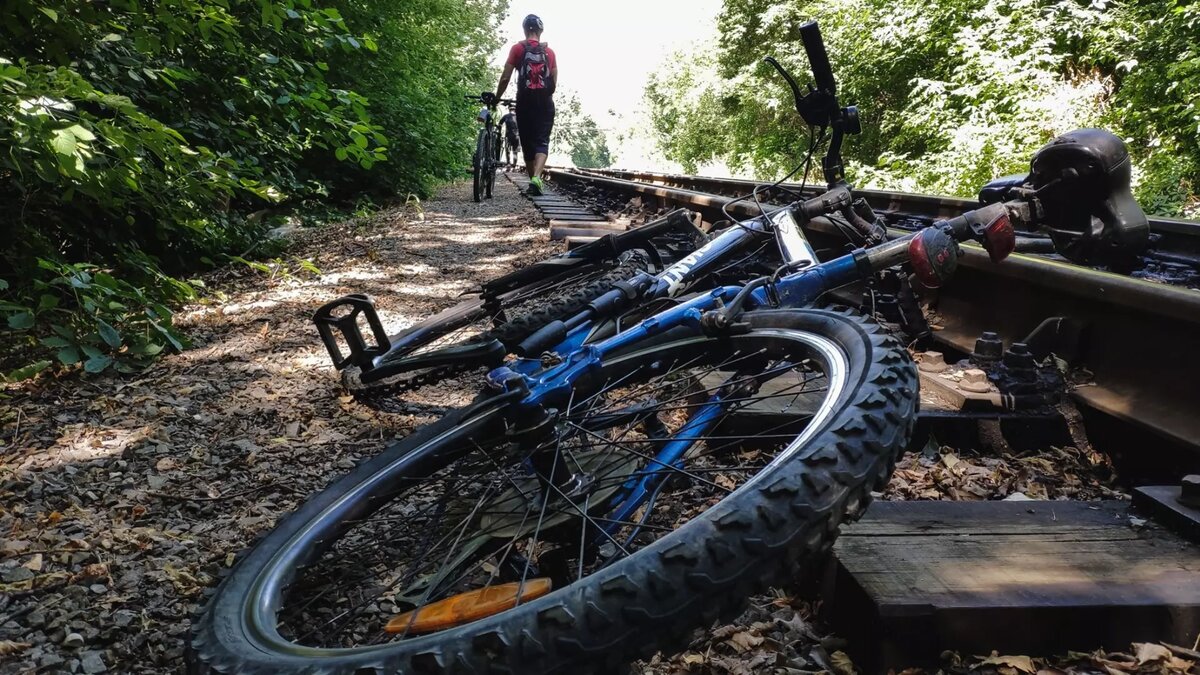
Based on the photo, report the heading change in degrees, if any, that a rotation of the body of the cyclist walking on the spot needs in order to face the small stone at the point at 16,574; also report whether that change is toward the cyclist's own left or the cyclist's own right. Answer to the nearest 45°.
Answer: approximately 180°

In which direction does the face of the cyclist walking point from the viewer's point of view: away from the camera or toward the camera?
away from the camera

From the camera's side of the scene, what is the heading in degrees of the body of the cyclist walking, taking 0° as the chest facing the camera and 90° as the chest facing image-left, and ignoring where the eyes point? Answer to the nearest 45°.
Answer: approximately 180°

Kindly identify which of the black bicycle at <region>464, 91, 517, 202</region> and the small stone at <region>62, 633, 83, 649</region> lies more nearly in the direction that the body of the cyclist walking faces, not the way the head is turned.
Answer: the black bicycle

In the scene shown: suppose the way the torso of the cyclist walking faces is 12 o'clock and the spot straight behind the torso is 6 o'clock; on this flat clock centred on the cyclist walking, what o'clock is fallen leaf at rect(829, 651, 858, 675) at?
The fallen leaf is roughly at 6 o'clock from the cyclist walking.

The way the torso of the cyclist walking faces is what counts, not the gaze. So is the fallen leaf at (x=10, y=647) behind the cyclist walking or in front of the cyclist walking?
behind

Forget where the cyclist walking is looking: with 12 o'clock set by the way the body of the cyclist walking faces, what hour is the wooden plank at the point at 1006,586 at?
The wooden plank is roughly at 6 o'clock from the cyclist walking.

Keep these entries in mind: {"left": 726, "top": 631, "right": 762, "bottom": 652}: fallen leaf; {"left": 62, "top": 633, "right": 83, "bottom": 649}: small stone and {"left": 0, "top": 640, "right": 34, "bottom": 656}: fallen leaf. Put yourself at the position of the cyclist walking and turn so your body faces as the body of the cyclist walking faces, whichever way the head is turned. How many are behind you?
3

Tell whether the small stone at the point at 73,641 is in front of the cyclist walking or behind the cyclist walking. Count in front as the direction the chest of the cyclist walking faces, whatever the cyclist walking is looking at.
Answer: behind

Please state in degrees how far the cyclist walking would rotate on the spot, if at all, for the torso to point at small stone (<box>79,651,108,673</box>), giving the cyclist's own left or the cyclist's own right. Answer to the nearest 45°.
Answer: approximately 180°

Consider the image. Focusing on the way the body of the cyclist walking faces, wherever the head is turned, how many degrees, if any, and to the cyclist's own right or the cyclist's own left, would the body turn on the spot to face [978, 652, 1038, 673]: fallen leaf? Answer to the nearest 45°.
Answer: approximately 180°
